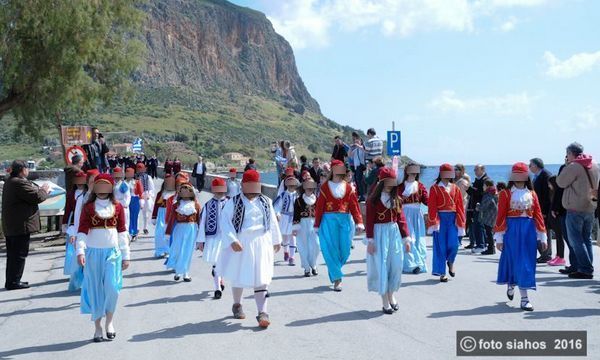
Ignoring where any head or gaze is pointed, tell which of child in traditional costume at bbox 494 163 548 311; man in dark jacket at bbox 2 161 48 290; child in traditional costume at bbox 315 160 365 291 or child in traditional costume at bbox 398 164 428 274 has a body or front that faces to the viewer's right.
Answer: the man in dark jacket

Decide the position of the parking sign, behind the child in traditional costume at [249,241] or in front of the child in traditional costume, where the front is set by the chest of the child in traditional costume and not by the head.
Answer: behind

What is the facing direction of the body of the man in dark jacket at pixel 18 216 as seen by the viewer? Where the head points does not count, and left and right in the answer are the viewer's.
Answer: facing to the right of the viewer

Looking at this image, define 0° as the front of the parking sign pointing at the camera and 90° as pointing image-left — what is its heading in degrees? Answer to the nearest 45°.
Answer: approximately 0°

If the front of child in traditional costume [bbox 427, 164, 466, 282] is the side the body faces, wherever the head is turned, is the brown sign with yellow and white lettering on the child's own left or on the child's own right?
on the child's own right

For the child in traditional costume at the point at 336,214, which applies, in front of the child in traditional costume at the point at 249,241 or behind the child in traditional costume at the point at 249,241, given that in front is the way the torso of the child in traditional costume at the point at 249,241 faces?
behind

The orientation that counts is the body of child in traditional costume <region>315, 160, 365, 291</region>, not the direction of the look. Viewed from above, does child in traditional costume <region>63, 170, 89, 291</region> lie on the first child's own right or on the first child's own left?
on the first child's own right

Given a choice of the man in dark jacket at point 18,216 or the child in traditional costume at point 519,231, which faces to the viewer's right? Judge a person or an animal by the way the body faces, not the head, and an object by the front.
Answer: the man in dark jacket

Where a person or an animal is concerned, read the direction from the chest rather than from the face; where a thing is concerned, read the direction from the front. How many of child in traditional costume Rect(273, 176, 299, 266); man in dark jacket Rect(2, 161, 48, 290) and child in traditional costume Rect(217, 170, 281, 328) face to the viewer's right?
1

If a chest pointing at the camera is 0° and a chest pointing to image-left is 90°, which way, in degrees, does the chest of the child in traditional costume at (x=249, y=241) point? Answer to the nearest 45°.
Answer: approximately 0°

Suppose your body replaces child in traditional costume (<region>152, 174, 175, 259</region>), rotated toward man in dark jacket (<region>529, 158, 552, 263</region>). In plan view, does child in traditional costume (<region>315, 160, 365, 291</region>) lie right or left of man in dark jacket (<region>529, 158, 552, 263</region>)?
right

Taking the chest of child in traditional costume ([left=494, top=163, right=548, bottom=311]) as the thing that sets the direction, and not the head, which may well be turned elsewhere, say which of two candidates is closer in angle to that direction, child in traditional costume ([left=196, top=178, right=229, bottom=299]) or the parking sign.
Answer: the child in traditional costume
